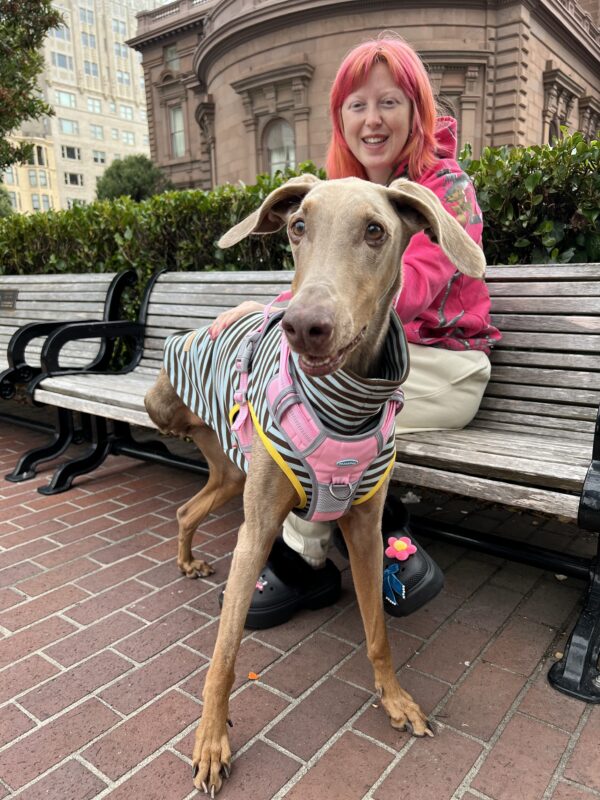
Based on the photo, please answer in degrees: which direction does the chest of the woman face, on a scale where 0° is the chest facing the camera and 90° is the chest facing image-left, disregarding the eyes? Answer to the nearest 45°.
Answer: approximately 45°

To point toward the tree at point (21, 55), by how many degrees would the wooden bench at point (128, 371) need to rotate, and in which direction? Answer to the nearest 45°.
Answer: approximately 135° to its right

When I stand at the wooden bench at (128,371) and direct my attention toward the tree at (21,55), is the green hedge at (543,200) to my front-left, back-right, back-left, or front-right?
back-right

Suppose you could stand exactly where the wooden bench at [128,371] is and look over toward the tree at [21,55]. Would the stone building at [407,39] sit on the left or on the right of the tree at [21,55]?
right

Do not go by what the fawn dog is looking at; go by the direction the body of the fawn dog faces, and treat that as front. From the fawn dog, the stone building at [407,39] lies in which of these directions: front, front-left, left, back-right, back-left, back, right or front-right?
back-left

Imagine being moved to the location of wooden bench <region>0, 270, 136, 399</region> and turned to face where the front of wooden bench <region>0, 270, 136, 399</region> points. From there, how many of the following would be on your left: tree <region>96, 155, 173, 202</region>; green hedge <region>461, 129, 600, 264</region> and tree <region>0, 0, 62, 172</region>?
1

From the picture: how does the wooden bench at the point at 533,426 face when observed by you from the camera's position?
facing the viewer and to the left of the viewer

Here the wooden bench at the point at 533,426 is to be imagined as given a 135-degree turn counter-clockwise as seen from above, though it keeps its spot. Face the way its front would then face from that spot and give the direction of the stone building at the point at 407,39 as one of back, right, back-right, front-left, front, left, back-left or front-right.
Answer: left

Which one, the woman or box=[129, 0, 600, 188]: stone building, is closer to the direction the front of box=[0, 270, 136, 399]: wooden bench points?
the woman

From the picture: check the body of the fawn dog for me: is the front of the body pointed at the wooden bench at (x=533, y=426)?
no

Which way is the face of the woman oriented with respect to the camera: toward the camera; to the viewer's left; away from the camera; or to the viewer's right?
toward the camera

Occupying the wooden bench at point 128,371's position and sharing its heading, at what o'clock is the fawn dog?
The fawn dog is roughly at 10 o'clock from the wooden bench.

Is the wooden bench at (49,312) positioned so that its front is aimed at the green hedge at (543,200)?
no

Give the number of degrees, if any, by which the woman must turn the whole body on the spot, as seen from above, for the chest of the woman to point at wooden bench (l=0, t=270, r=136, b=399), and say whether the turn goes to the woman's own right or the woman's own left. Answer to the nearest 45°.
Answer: approximately 90° to the woman's own right

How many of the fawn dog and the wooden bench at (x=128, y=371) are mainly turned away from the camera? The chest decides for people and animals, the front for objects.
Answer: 0
